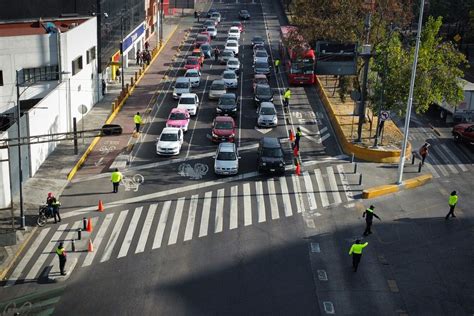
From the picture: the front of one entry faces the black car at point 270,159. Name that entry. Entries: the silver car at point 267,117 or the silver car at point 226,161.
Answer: the silver car at point 267,117

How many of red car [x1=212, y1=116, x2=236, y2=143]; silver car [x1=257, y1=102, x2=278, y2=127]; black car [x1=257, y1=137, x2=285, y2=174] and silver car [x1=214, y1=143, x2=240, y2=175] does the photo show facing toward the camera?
4

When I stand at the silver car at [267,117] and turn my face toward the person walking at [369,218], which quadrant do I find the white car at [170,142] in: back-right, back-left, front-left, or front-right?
front-right

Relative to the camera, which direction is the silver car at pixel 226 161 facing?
toward the camera

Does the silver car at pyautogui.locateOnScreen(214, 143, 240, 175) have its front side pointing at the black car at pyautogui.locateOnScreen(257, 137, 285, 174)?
no

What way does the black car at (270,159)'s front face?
toward the camera

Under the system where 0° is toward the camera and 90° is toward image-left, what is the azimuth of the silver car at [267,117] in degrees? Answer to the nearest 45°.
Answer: approximately 0°

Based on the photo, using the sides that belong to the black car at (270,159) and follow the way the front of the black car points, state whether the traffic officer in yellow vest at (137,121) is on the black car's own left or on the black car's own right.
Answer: on the black car's own right

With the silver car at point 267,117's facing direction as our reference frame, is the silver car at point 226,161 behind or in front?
in front

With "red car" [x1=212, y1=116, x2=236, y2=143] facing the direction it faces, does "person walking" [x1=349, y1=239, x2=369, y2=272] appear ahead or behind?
ahead

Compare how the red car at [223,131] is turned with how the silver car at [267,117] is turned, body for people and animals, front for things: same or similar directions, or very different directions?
same or similar directions

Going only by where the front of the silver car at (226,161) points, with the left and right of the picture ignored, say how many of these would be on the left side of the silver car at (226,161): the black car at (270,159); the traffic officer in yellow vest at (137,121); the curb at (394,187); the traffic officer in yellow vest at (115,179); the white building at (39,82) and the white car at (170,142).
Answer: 2

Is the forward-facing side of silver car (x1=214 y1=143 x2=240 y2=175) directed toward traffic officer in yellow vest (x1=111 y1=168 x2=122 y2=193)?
no

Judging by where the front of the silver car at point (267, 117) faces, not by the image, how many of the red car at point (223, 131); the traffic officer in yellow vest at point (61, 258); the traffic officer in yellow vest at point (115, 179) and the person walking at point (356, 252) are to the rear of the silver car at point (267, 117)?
0

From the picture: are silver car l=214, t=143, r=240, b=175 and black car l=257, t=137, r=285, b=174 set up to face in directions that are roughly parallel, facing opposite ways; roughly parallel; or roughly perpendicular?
roughly parallel

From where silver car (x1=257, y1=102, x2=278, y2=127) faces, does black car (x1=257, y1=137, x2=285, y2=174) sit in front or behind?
in front

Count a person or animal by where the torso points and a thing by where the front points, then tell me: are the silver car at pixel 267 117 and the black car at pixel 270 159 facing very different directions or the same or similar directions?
same or similar directions

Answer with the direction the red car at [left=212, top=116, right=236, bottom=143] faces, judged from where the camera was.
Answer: facing the viewer
